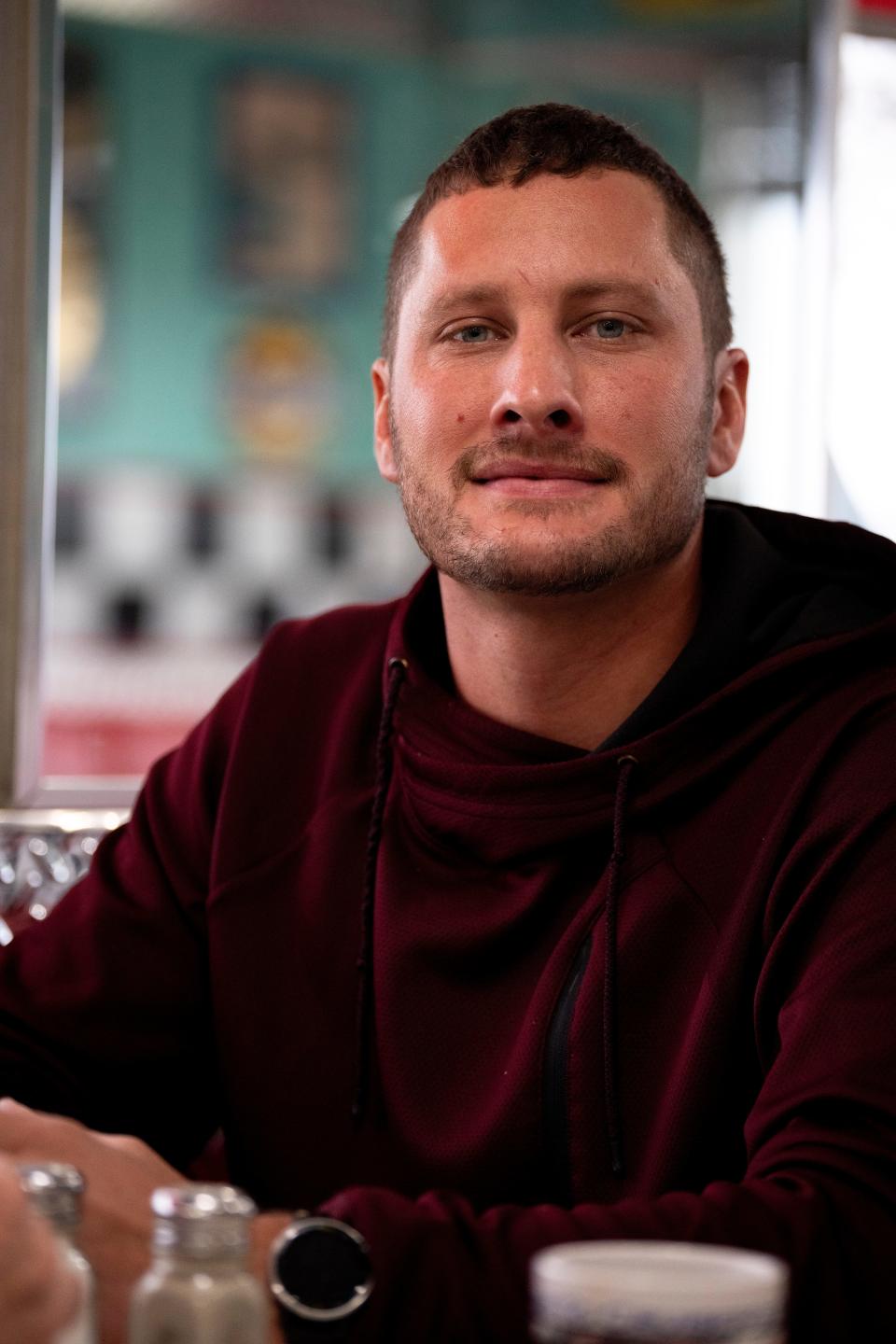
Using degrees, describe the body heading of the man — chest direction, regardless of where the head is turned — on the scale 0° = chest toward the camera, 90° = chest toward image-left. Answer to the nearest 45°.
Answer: approximately 0°

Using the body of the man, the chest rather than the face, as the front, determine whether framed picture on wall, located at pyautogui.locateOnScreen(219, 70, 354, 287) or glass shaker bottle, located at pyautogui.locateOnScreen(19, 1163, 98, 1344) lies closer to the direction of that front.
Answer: the glass shaker bottle

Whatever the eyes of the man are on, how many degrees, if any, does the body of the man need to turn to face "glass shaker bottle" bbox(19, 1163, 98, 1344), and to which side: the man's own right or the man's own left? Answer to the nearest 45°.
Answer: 0° — they already face it

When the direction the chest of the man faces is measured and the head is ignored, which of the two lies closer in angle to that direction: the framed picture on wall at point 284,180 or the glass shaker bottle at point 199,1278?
the glass shaker bottle
